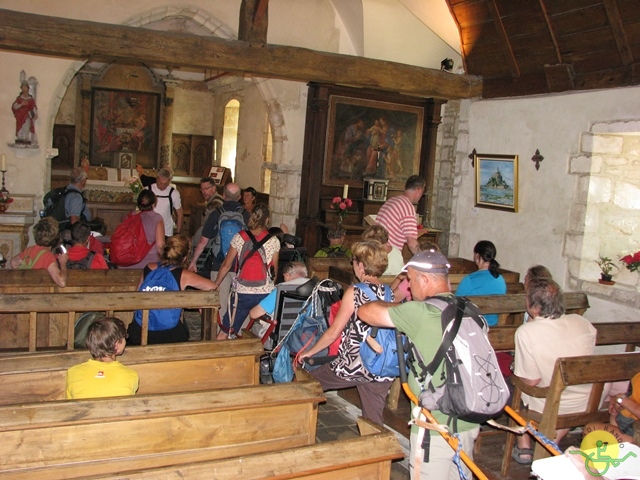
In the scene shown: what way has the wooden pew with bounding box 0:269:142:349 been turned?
away from the camera

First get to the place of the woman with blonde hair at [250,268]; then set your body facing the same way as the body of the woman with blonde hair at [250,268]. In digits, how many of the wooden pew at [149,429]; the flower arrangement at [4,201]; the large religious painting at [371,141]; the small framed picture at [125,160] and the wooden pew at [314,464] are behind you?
2

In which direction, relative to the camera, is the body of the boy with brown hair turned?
away from the camera

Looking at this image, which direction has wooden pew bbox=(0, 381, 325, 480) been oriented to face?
away from the camera

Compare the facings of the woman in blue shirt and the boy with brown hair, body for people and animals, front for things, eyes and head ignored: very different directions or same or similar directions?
same or similar directions

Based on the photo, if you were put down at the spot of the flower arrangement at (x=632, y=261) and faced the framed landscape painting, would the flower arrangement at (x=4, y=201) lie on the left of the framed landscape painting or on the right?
left

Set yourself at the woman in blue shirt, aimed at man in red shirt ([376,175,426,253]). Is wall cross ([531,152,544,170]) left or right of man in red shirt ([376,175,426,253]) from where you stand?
right

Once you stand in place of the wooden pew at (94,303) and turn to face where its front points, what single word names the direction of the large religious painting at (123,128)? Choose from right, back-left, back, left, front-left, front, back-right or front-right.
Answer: front

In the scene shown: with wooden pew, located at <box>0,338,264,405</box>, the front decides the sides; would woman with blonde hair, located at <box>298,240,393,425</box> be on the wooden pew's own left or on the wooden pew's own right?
on the wooden pew's own right

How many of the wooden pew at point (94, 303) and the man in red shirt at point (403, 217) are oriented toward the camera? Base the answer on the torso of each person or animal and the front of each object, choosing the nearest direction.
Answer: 0

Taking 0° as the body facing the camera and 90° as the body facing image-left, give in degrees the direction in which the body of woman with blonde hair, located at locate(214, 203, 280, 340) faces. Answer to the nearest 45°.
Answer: approximately 180°

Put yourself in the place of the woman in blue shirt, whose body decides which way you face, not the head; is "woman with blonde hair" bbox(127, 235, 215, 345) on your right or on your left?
on your left

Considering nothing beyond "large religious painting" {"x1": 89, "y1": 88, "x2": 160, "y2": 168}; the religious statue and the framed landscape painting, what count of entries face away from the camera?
0

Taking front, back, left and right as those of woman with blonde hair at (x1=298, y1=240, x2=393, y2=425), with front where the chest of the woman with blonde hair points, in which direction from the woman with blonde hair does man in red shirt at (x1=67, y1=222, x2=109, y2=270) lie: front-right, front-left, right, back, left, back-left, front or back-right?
front

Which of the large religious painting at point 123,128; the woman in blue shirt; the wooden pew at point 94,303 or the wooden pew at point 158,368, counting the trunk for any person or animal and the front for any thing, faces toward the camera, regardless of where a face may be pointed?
the large religious painting

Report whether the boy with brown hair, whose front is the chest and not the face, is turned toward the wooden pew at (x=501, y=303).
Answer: no

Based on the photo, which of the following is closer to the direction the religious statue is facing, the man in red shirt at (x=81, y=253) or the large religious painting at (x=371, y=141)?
the man in red shirt

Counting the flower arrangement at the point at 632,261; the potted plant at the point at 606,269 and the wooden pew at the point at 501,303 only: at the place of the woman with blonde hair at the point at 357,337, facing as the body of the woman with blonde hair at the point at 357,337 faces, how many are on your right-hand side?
3

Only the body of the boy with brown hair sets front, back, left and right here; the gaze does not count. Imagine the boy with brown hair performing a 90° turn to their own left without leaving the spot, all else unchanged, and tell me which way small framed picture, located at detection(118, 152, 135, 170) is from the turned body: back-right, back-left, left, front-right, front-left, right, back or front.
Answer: right

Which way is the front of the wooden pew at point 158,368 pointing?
away from the camera

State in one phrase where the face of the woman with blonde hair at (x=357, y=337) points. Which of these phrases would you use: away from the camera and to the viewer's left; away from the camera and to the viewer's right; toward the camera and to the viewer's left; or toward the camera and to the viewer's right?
away from the camera and to the viewer's left
